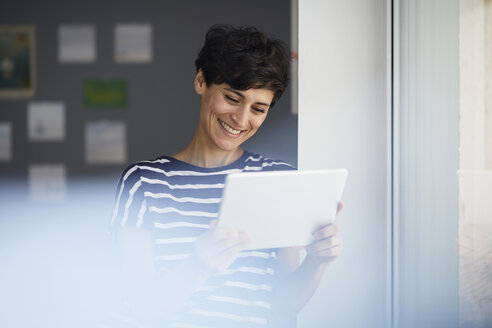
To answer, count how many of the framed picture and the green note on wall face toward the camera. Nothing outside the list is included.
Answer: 2

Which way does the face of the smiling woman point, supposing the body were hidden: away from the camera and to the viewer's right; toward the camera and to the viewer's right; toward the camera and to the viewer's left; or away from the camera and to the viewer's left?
toward the camera and to the viewer's right

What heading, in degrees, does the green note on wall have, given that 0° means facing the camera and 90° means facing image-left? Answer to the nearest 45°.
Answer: approximately 0°

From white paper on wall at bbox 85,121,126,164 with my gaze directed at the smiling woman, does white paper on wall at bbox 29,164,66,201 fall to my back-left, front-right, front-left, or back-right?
back-right

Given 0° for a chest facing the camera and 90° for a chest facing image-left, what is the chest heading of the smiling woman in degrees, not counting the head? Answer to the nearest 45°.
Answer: approximately 315°

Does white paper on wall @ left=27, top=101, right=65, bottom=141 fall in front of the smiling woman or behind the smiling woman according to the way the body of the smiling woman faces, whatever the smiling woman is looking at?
behind
